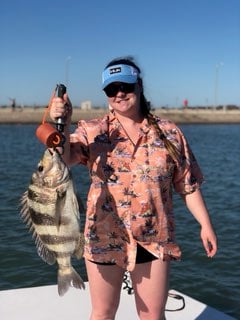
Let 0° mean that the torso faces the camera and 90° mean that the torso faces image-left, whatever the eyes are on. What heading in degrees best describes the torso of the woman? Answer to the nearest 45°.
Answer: approximately 0°
